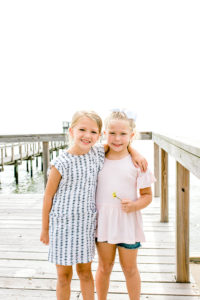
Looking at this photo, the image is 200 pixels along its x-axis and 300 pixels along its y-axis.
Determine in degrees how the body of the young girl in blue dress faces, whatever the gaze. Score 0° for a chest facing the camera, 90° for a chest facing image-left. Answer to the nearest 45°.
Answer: approximately 0°

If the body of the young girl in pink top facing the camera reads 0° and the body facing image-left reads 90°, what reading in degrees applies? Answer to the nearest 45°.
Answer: approximately 0°

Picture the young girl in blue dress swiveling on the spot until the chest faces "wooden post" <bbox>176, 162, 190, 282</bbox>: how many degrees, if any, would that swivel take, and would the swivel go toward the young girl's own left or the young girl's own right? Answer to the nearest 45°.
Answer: approximately 135° to the young girl's own left

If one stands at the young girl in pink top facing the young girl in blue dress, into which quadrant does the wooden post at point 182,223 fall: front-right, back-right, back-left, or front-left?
back-right
